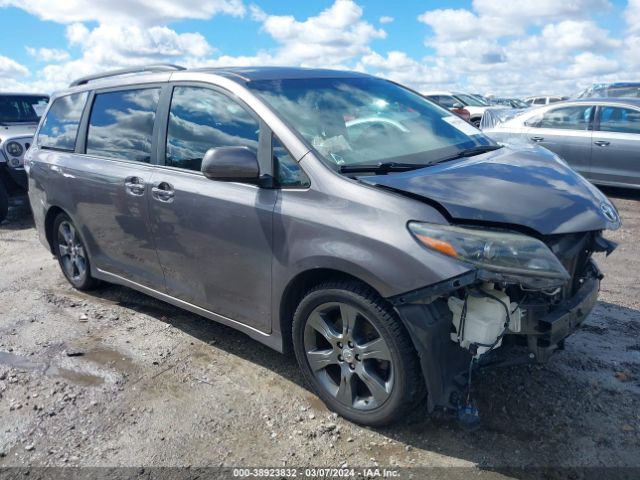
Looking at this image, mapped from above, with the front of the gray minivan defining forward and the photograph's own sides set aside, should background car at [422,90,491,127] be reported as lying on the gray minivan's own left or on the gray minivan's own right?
on the gray minivan's own left

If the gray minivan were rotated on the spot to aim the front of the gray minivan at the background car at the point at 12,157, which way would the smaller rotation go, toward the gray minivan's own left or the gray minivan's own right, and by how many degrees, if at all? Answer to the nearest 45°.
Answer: approximately 180°

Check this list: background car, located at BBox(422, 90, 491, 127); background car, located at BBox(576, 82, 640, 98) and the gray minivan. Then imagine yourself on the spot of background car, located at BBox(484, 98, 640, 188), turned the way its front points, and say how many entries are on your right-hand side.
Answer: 1
